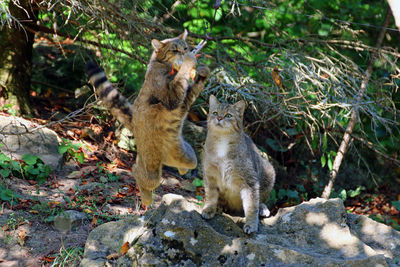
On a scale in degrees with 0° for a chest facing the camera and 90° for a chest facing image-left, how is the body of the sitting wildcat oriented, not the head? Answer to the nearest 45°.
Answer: approximately 45°

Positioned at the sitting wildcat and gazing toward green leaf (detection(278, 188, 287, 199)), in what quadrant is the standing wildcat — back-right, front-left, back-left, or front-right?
back-left

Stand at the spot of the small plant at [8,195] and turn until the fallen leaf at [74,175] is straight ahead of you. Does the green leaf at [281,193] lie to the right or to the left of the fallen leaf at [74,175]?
right

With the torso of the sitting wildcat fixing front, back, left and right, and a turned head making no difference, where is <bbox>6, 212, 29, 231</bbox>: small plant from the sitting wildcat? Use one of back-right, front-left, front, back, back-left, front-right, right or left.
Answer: front-right

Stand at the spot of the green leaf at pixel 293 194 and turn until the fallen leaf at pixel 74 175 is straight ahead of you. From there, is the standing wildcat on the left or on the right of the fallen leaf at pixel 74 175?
left

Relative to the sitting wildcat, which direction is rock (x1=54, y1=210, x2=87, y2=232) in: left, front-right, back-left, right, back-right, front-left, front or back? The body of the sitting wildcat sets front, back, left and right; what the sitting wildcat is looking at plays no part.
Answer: front-right

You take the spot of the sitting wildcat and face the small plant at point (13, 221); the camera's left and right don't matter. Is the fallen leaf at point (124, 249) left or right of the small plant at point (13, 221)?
left

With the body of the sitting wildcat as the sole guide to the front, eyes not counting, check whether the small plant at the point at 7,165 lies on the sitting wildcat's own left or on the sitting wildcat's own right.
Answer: on the sitting wildcat's own right

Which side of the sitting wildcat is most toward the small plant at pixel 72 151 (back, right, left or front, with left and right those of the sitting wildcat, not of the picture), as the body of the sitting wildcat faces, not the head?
right

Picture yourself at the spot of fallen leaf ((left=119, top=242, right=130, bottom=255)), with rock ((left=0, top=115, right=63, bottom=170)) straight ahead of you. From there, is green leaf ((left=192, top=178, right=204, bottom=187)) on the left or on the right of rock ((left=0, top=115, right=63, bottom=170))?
right

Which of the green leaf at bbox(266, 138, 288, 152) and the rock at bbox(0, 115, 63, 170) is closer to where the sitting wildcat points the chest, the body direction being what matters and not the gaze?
the rock

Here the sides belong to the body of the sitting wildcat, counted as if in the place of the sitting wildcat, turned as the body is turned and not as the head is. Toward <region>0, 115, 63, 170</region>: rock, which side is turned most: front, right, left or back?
right

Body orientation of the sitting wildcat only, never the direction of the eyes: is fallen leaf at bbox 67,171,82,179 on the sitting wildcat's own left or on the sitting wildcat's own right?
on the sitting wildcat's own right
